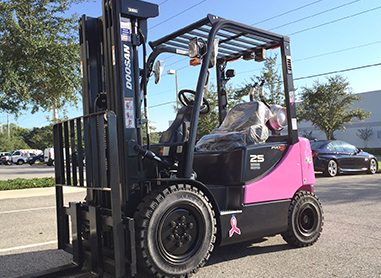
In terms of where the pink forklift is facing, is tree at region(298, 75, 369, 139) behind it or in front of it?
behind

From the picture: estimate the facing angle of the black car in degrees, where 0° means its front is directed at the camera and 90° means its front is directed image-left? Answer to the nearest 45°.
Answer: approximately 225°

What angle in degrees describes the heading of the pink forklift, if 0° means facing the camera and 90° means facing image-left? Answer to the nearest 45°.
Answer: approximately 45°

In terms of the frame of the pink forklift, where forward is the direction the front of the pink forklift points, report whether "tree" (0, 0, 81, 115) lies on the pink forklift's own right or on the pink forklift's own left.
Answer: on the pink forklift's own right

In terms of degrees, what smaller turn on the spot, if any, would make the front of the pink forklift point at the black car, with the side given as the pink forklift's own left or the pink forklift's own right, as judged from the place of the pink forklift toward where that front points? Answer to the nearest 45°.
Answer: approximately 180°

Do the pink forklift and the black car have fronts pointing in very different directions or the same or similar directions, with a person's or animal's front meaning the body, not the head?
very different directions
